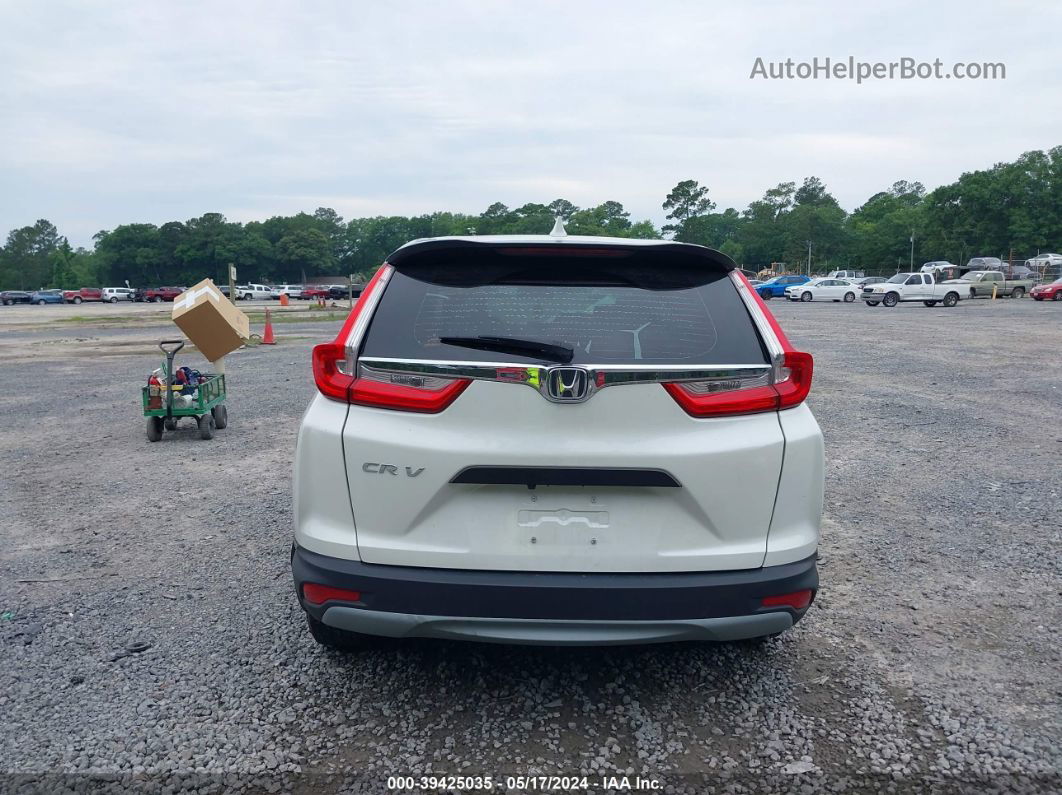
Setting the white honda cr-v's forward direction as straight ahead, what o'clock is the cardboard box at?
The cardboard box is roughly at 11 o'clock from the white honda cr-v.

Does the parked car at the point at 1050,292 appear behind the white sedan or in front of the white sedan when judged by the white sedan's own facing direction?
behind

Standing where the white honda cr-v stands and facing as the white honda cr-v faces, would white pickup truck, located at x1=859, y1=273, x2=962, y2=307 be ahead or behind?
ahead

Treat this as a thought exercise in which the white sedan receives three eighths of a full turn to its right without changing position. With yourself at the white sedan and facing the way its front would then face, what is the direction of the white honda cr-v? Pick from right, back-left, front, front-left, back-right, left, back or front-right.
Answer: back-right

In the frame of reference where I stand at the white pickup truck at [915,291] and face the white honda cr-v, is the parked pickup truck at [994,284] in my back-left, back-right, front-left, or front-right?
back-left

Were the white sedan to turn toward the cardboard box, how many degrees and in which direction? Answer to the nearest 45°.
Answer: approximately 90° to its left

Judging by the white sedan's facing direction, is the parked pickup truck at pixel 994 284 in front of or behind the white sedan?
behind

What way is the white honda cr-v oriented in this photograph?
away from the camera

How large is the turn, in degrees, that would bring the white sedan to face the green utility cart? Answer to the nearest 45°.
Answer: approximately 90° to its left

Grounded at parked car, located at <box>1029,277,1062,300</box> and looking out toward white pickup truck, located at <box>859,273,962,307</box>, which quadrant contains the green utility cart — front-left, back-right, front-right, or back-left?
front-left

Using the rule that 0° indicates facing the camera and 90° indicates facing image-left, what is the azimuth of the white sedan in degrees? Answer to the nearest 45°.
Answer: approximately 90°
